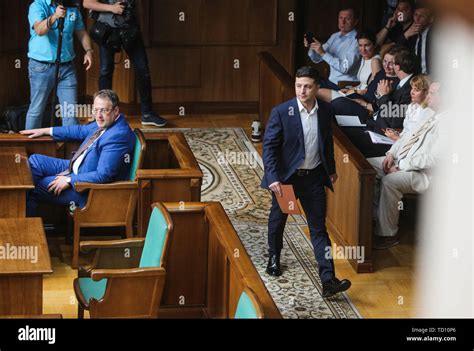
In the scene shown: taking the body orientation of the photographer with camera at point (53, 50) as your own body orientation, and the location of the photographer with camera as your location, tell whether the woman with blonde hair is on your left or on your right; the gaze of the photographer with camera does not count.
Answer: on your left

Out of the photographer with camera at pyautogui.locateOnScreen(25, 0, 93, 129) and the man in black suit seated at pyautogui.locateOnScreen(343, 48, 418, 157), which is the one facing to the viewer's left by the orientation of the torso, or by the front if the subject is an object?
the man in black suit seated

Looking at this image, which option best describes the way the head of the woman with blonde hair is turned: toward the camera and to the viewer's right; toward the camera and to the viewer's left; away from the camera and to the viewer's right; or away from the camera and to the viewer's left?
toward the camera and to the viewer's left

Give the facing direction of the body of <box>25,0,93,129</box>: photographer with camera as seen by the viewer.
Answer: toward the camera

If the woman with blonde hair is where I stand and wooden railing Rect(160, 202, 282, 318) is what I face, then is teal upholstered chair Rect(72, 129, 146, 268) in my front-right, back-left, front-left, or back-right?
front-right

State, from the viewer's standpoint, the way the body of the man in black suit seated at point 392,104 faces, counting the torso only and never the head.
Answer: to the viewer's left

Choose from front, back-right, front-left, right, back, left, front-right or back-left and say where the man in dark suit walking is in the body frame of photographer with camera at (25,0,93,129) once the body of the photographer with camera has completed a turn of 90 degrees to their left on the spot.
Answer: front-right

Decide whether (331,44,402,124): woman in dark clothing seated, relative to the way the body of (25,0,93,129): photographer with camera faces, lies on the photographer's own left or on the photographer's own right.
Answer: on the photographer's own left
